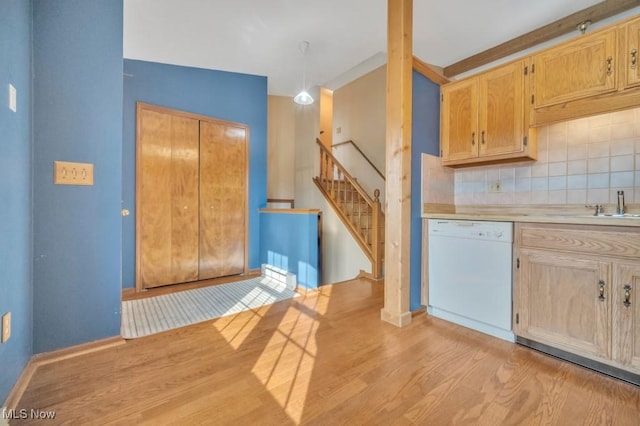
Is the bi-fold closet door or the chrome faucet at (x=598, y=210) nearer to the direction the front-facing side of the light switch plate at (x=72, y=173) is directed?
the chrome faucet

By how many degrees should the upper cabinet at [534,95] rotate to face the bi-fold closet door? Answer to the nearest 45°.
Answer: approximately 45° to its right

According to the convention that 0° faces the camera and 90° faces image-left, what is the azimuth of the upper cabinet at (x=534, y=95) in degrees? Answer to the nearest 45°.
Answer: approximately 45°

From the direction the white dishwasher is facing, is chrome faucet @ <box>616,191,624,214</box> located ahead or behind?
behind

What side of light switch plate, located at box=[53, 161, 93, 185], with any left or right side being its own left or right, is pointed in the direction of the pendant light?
left

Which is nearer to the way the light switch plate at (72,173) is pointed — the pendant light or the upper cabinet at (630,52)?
the upper cabinet

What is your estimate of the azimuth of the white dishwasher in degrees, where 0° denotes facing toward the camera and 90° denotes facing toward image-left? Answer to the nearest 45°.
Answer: approximately 45°

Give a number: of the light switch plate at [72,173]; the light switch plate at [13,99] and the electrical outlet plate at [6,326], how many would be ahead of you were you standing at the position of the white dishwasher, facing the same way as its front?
3
